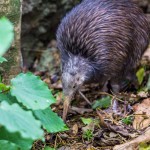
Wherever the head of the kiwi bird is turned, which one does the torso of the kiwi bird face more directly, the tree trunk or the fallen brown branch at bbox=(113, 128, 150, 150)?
the tree trunk

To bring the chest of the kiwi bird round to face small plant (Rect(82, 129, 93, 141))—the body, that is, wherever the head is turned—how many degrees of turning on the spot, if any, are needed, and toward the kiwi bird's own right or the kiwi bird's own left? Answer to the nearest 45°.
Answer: approximately 45° to the kiwi bird's own left

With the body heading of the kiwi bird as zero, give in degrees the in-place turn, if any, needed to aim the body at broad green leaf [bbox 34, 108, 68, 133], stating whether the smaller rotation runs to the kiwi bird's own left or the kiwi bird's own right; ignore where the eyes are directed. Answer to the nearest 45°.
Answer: approximately 45° to the kiwi bird's own left

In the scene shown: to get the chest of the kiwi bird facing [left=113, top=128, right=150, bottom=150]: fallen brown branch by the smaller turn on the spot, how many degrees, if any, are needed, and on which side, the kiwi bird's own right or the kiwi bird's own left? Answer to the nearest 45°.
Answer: approximately 45° to the kiwi bird's own left

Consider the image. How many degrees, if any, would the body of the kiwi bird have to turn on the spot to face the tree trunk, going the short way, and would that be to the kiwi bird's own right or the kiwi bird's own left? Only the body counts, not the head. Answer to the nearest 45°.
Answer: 0° — it already faces it

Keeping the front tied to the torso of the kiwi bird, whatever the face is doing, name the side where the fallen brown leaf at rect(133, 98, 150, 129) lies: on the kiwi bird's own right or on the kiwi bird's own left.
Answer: on the kiwi bird's own left

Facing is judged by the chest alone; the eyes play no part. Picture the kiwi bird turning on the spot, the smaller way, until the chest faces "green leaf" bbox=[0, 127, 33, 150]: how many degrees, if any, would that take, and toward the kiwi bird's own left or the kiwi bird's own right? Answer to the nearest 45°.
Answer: approximately 45° to the kiwi bird's own left

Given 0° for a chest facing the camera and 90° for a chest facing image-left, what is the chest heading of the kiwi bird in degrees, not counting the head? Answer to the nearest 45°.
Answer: approximately 45°

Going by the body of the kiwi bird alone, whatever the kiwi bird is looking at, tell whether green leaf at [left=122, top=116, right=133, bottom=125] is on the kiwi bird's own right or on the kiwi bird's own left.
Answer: on the kiwi bird's own left

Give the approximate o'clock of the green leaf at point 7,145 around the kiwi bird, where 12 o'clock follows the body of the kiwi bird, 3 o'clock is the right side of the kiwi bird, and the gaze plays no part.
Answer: The green leaf is roughly at 11 o'clock from the kiwi bird.
